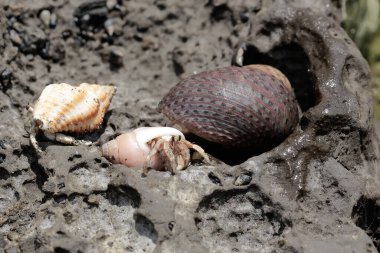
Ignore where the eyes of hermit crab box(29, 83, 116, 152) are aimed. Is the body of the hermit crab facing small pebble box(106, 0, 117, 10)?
no

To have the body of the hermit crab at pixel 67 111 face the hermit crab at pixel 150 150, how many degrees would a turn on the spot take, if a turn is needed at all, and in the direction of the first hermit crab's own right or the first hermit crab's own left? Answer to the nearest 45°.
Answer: approximately 135° to the first hermit crab's own left

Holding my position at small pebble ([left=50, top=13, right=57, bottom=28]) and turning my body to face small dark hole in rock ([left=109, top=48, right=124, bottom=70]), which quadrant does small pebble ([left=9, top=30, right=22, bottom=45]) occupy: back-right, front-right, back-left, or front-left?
back-right

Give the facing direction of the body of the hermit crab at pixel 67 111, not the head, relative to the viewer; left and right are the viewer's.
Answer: facing to the left of the viewer

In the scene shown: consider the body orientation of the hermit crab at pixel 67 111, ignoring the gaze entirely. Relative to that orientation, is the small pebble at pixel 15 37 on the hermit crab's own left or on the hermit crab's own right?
on the hermit crab's own right

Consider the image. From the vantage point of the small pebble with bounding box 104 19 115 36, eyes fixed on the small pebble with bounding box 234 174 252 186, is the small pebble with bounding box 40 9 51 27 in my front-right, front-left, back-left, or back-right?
back-right

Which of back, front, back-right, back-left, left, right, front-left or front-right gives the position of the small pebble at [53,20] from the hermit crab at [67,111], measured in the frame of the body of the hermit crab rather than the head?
right

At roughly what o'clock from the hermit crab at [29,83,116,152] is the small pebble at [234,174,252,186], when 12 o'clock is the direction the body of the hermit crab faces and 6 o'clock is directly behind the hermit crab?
The small pebble is roughly at 7 o'clock from the hermit crab.

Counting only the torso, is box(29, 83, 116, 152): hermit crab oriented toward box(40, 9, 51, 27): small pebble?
no

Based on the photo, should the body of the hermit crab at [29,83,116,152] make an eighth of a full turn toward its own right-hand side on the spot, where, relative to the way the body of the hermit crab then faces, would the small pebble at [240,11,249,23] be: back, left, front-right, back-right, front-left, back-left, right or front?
right

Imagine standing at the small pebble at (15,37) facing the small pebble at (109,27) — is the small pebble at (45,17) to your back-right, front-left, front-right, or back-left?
front-left

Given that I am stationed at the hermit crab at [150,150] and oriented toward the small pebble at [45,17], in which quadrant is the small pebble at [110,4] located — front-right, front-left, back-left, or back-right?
front-right

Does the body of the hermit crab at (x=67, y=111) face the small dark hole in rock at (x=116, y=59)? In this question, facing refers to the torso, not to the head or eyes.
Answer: no

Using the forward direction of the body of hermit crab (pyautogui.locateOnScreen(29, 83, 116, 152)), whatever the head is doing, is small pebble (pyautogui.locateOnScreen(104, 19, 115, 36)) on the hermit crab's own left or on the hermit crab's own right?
on the hermit crab's own right
